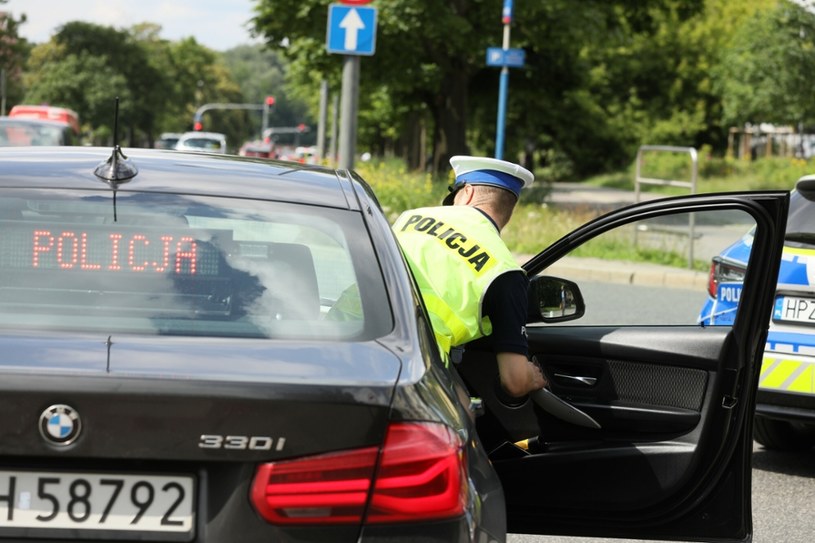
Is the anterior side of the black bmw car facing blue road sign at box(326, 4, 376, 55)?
yes

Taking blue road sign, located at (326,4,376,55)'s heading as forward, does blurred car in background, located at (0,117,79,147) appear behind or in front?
behind

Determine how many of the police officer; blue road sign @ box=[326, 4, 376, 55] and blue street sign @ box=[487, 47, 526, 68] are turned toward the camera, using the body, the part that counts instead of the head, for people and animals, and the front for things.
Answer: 2

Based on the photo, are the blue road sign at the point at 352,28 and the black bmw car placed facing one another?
yes

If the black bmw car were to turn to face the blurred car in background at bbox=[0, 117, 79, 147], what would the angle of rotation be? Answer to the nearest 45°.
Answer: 0° — it already faces it

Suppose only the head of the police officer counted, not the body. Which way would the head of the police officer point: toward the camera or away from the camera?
away from the camera

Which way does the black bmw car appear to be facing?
away from the camera

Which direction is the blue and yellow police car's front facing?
away from the camera

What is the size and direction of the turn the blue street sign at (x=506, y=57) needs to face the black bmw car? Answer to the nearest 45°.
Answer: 0° — it already faces it

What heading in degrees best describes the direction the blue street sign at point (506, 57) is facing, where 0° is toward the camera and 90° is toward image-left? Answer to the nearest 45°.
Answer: approximately 0°

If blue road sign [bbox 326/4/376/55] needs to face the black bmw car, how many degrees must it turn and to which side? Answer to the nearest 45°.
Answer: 0° — it already faces it

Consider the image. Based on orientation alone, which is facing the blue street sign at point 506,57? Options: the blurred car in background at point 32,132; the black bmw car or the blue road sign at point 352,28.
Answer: the black bmw car
